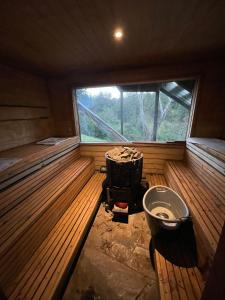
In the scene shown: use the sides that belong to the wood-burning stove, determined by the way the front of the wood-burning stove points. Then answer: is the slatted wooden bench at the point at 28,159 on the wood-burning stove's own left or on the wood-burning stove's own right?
on the wood-burning stove's own right

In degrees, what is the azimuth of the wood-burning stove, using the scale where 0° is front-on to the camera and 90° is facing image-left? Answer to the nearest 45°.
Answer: approximately 0°

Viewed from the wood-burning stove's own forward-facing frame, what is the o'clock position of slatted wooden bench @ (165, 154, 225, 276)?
The slatted wooden bench is roughly at 10 o'clock from the wood-burning stove.

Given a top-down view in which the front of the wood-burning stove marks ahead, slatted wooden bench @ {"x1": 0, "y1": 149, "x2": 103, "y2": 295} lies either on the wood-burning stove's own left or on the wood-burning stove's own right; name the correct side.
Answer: on the wood-burning stove's own right

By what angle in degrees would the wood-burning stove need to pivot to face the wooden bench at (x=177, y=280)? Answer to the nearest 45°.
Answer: approximately 45° to its left
